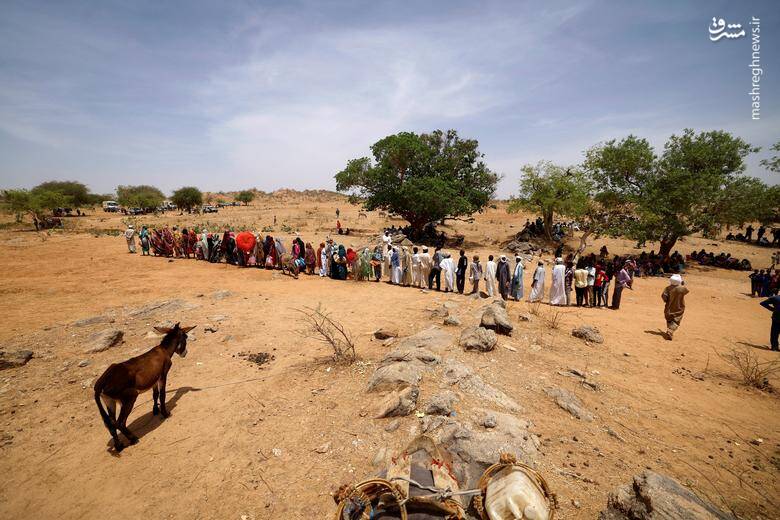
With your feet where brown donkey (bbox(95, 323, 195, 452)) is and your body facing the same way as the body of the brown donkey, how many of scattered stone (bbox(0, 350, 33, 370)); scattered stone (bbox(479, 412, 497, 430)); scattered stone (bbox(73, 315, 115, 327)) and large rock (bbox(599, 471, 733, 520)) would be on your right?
2

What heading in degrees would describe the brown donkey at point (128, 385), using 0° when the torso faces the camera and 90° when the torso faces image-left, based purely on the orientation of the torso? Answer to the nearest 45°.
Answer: approximately 225°

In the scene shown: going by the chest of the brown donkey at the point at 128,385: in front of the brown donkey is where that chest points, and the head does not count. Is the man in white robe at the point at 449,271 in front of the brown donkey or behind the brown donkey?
in front

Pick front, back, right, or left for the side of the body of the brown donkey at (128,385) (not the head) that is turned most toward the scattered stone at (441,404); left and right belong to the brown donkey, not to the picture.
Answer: right

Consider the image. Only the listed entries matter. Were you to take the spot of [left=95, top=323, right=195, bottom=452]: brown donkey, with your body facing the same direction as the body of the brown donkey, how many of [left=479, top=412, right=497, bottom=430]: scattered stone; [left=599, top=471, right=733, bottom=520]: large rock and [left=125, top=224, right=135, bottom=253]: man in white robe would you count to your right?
2

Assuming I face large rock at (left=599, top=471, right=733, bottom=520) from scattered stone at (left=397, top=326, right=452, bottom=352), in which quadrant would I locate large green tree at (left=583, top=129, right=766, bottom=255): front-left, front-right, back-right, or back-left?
back-left
